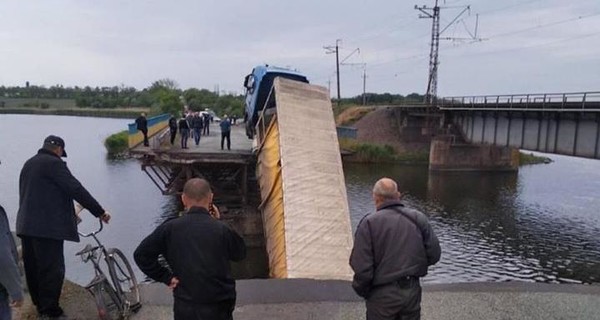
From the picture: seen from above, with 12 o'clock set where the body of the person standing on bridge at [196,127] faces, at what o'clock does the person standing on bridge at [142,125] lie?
the person standing on bridge at [142,125] is roughly at 2 o'clock from the person standing on bridge at [196,127].

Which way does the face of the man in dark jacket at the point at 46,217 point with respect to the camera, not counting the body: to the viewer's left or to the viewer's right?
to the viewer's right

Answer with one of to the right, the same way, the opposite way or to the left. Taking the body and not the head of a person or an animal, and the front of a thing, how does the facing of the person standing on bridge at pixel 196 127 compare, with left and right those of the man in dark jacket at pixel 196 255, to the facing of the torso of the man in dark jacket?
the opposite way

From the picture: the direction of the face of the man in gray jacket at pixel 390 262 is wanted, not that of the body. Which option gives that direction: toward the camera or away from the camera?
away from the camera

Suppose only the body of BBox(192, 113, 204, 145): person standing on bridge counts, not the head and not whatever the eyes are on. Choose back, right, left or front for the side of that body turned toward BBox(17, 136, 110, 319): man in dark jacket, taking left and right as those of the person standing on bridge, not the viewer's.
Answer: front

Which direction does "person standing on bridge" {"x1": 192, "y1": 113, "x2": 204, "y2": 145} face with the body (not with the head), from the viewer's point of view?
toward the camera

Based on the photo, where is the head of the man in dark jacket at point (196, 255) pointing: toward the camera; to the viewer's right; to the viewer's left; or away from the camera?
away from the camera

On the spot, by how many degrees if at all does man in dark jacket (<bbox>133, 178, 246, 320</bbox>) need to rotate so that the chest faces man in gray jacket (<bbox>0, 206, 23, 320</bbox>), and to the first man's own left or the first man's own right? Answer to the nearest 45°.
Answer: approximately 90° to the first man's own left

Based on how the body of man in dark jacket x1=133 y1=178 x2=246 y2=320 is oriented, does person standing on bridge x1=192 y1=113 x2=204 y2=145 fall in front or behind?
in front

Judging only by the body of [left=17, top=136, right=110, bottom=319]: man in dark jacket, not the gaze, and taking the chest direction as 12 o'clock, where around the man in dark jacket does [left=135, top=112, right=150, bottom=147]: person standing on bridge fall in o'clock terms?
The person standing on bridge is roughly at 11 o'clock from the man in dark jacket.

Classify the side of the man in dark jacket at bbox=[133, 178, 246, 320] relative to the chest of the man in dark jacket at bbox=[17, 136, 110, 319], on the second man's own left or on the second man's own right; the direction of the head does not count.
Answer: on the second man's own right

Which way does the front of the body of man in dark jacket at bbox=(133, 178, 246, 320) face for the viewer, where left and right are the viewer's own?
facing away from the viewer

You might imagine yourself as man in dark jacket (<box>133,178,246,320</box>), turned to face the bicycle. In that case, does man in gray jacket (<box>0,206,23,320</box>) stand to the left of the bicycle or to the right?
left
